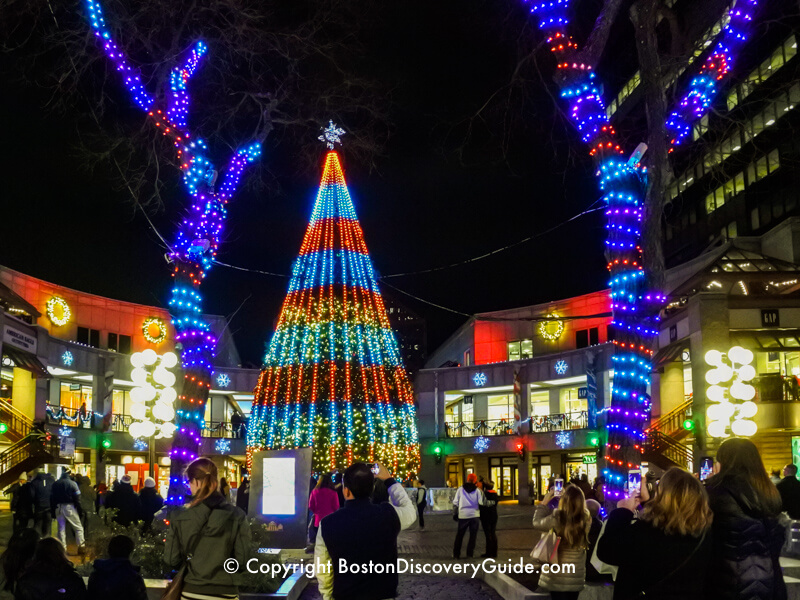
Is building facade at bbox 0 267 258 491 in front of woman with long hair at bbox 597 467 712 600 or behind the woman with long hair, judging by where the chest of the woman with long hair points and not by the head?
in front

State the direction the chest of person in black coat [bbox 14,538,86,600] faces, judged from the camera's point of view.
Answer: away from the camera

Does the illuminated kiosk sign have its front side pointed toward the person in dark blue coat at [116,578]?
yes

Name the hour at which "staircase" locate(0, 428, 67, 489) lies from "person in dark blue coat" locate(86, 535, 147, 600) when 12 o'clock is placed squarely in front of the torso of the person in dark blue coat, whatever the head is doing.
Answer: The staircase is roughly at 12 o'clock from the person in dark blue coat.

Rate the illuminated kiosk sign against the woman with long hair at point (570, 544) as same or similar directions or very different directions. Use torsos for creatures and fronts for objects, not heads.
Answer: very different directions

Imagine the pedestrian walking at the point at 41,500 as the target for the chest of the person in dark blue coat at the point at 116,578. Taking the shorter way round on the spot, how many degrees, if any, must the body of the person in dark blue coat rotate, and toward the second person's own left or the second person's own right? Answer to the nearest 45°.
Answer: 0° — they already face them

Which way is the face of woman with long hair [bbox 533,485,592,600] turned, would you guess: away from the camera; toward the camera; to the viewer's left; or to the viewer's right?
away from the camera

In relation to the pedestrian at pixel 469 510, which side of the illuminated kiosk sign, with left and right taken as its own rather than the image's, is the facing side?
left

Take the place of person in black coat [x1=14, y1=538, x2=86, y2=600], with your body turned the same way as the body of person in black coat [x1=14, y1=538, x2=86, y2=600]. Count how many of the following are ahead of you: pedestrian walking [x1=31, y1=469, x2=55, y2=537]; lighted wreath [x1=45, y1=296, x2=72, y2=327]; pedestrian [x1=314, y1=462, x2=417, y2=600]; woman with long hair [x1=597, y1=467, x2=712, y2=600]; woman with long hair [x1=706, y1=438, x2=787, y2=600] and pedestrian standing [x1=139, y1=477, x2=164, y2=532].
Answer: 3

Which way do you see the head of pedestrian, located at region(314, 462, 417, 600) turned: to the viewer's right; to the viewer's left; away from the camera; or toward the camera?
away from the camera

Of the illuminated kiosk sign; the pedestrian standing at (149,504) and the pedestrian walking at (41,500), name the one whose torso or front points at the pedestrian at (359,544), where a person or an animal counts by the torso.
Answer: the illuminated kiosk sign

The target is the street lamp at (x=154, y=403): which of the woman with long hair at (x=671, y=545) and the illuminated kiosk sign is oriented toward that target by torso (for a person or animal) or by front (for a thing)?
the woman with long hair

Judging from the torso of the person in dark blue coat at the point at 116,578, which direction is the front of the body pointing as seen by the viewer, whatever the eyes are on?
away from the camera

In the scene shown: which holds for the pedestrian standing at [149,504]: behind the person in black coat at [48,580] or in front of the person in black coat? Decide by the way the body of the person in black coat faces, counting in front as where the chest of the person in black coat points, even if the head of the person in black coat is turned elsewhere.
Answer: in front

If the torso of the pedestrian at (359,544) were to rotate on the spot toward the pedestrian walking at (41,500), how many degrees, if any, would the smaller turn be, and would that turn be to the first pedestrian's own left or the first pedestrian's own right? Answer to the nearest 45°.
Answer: approximately 45° to the first pedestrian's own left

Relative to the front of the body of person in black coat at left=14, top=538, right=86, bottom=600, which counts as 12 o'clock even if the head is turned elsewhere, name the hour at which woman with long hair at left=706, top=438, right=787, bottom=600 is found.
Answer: The woman with long hair is roughly at 4 o'clock from the person in black coat.
